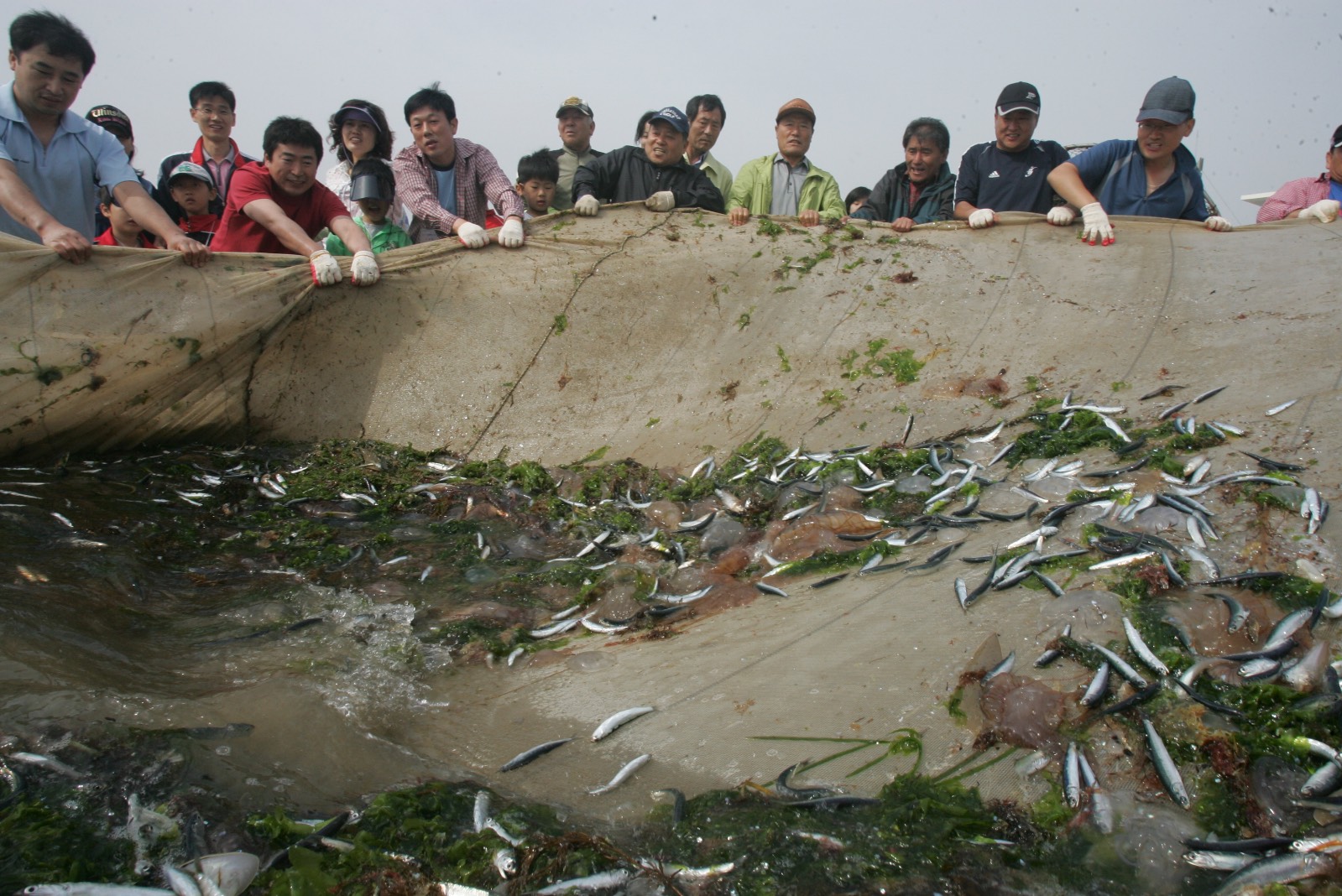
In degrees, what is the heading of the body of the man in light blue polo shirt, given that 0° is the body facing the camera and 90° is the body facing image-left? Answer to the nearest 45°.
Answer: approximately 315°

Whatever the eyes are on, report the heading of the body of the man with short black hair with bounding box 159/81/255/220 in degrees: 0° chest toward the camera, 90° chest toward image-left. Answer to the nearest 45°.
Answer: approximately 0°

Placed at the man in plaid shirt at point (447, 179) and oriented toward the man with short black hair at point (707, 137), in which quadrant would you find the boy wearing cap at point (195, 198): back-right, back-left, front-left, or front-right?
back-left

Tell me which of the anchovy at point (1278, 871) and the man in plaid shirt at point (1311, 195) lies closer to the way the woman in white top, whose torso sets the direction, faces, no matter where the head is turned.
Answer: the anchovy

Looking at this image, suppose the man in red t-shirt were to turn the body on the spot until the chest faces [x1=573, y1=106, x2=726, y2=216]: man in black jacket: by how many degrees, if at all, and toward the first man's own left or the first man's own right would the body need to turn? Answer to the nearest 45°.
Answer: approximately 45° to the first man's own left

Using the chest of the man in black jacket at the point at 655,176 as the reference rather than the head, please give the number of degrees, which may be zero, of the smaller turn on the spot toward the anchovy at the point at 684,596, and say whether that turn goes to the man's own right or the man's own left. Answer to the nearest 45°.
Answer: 0° — they already face it

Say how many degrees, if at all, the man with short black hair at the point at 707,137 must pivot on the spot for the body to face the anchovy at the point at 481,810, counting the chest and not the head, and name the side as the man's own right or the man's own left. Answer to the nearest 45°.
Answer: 0° — they already face it

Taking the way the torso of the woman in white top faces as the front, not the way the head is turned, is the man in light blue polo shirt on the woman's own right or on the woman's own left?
on the woman's own right

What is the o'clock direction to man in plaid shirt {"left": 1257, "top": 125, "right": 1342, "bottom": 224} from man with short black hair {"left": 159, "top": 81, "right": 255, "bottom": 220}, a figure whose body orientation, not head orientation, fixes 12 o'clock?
The man in plaid shirt is roughly at 10 o'clock from the man with short black hair.
